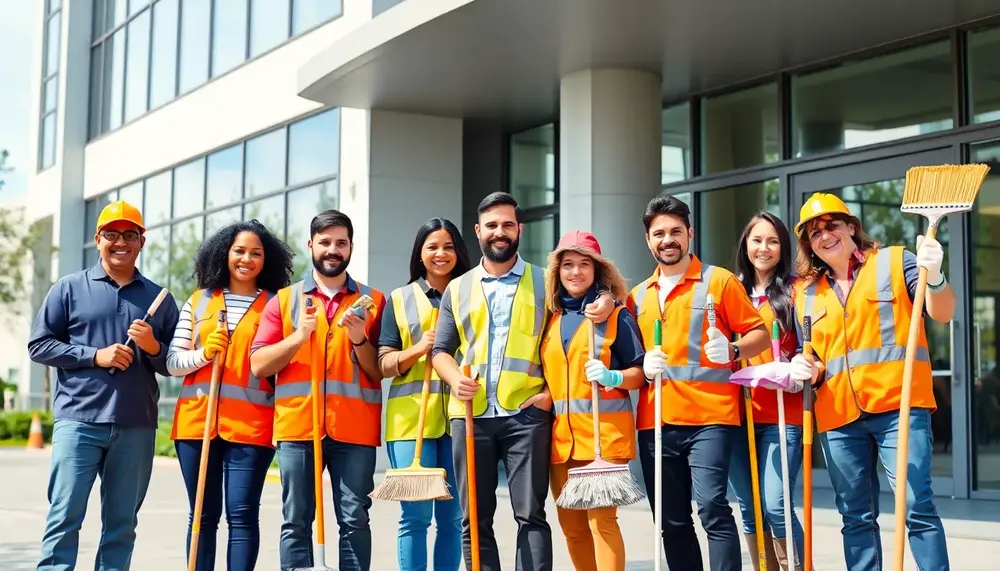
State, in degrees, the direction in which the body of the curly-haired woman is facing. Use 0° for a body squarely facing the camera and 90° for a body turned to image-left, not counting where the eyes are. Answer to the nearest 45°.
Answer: approximately 0°

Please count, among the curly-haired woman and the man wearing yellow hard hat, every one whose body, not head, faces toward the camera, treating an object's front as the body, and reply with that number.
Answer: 2

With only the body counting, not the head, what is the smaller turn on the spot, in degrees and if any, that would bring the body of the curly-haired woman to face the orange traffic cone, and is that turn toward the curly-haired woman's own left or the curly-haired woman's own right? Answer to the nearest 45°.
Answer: approximately 180°

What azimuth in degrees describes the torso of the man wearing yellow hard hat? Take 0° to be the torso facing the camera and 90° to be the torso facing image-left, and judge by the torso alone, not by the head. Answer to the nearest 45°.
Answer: approximately 0°

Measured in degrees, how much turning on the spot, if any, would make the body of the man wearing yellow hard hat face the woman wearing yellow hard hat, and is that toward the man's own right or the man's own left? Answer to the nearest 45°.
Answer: approximately 45° to the man's own left

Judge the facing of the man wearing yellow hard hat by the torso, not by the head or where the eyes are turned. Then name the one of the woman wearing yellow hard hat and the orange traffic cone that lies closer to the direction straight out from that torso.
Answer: the woman wearing yellow hard hat

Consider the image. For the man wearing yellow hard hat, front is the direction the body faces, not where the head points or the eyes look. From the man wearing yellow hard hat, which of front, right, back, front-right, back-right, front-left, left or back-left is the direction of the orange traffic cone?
back
